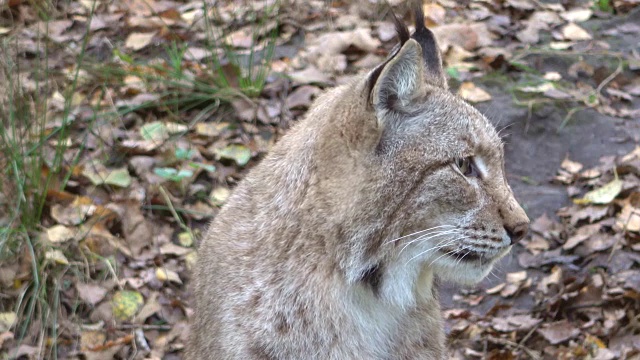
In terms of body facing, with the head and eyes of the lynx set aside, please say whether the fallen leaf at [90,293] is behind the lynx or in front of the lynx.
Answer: behind

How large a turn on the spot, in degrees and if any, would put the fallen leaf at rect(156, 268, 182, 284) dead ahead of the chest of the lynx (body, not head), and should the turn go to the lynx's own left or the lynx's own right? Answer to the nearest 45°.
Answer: approximately 135° to the lynx's own left

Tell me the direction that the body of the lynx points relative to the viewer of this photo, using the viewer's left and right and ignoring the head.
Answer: facing to the right of the viewer

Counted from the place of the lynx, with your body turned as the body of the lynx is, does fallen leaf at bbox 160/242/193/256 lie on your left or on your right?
on your left

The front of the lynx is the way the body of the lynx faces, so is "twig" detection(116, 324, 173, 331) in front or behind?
behind

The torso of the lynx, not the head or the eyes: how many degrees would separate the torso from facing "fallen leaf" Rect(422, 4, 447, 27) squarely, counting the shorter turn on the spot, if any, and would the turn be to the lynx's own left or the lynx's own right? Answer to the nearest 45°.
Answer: approximately 90° to the lynx's own left

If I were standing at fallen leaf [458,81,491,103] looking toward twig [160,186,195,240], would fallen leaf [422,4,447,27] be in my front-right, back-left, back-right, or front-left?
back-right

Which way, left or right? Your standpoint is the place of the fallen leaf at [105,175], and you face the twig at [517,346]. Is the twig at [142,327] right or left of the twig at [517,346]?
right

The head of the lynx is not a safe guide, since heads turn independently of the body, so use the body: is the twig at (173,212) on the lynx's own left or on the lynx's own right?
on the lynx's own left
